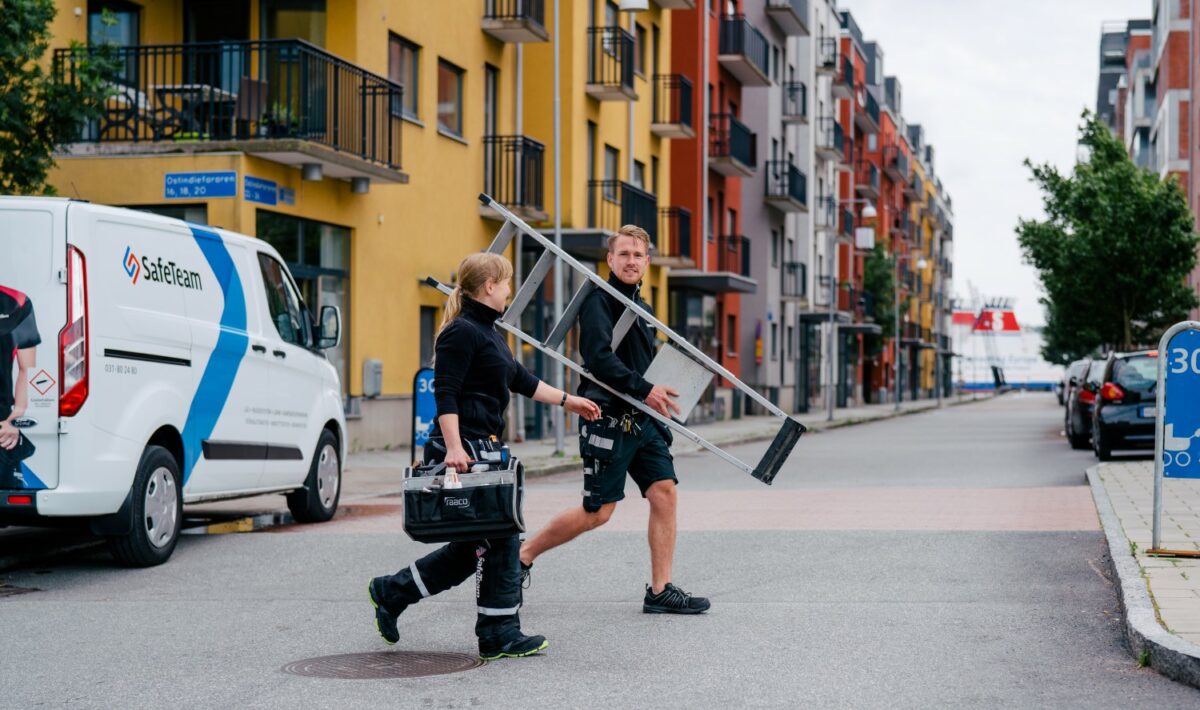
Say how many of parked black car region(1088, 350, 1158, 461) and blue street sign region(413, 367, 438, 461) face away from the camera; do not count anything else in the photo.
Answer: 1

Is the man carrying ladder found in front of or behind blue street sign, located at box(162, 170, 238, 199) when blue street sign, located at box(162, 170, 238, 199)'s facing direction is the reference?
in front

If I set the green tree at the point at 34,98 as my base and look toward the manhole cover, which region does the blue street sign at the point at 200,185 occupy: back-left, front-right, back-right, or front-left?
back-left

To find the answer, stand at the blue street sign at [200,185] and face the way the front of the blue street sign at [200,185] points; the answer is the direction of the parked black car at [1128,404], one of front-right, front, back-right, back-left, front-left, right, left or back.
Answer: left

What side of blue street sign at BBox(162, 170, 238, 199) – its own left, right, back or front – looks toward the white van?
front

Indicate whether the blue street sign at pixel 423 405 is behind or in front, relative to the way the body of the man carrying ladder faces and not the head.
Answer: behind

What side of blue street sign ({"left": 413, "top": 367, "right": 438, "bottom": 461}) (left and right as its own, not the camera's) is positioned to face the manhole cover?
front

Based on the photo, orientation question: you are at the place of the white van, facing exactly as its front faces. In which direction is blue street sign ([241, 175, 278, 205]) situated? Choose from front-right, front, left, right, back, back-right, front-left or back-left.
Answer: front-left

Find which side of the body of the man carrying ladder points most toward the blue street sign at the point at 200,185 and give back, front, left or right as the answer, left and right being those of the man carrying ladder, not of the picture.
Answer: back

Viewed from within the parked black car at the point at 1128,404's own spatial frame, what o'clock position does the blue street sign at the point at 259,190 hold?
The blue street sign is roughly at 8 o'clock from the parked black car.

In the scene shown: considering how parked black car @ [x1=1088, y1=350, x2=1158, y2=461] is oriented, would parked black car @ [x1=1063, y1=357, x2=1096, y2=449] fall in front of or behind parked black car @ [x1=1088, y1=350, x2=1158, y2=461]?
in front

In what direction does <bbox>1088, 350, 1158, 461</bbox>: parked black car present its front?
away from the camera

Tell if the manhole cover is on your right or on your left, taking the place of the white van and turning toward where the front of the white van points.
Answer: on your right

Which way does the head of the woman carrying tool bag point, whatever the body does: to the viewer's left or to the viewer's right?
to the viewer's right

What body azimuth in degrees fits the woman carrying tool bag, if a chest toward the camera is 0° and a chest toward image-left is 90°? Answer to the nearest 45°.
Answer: approximately 270°
